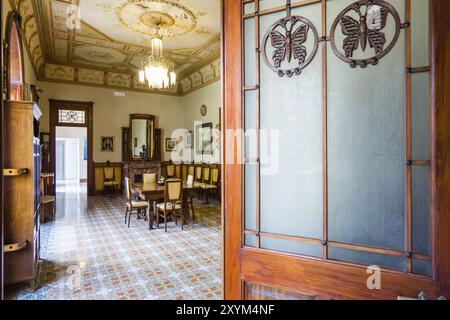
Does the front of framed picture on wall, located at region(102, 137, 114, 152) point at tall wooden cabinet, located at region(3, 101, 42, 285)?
yes

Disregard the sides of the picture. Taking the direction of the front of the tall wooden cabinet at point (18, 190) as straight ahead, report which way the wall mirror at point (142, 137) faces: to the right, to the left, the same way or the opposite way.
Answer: to the right

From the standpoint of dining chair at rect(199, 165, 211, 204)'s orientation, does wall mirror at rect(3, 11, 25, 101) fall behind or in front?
in front

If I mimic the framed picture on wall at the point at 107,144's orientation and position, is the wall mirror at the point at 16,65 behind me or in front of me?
in front

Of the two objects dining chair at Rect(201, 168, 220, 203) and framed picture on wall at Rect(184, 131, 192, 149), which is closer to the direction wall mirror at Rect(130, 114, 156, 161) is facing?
the dining chair

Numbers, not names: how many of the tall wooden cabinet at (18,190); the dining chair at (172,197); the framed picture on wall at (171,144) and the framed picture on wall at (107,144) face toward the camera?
2

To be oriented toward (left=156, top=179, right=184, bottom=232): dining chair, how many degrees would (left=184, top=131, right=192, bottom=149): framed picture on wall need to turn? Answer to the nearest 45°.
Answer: approximately 45° to its left

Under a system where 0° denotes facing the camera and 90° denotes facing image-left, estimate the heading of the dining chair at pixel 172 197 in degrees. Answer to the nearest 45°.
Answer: approximately 135°

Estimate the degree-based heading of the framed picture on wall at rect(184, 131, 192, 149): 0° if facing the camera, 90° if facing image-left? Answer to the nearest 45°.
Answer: approximately 45°

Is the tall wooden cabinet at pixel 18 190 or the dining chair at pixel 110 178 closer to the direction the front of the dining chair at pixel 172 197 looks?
the dining chair
